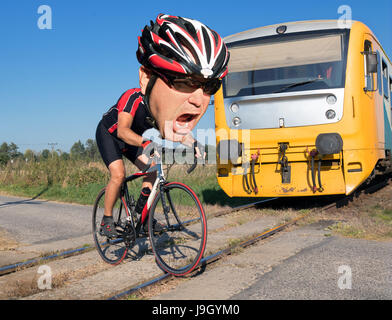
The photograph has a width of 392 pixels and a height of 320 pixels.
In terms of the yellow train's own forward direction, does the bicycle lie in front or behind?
in front

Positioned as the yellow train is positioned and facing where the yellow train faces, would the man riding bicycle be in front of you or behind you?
in front

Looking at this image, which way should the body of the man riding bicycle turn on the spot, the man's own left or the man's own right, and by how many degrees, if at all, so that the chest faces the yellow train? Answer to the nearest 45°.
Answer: approximately 90° to the man's own left

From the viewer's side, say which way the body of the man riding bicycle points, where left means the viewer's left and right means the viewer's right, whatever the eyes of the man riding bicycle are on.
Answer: facing the viewer and to the right of the viewer
